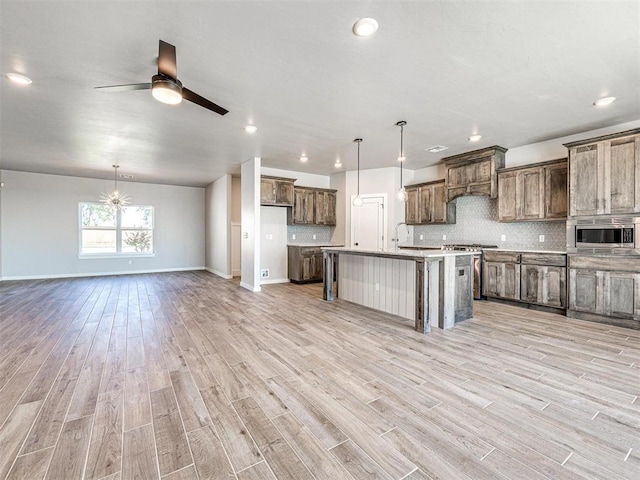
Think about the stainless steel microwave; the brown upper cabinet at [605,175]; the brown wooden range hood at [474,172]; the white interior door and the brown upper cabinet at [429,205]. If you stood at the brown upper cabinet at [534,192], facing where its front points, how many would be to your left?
2

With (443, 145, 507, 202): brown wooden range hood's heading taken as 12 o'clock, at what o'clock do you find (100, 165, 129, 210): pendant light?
The pendant light is roughly at 1 o'clock from the brown wooden range hood.

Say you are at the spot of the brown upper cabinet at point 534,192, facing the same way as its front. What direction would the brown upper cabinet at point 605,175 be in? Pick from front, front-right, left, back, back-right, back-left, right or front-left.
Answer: left

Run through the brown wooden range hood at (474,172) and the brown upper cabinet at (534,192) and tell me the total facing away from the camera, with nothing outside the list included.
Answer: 0

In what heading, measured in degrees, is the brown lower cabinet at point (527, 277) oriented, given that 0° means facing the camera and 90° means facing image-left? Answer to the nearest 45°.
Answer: approximately 45°

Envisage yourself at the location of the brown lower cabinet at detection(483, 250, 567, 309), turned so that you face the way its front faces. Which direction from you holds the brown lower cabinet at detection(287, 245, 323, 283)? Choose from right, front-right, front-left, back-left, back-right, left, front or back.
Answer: front-right

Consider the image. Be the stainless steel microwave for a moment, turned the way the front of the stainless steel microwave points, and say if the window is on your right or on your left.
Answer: on your right

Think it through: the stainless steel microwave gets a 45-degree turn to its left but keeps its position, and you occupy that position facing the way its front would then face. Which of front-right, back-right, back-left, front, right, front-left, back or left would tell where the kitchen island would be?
right

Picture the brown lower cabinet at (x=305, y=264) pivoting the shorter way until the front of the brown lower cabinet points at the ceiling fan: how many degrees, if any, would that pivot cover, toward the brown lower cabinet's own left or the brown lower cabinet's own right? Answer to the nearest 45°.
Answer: approximately 45° to the brown lower cabinet's own right

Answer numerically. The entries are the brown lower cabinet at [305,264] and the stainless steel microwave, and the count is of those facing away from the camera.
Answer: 0

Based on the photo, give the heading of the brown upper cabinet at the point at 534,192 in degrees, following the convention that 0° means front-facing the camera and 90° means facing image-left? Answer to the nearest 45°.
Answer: approximately 45°

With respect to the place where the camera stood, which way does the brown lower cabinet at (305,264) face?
facing the viewer and to the right of the viewer
